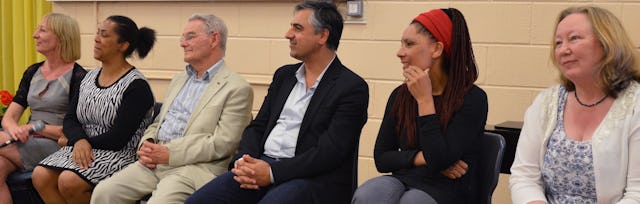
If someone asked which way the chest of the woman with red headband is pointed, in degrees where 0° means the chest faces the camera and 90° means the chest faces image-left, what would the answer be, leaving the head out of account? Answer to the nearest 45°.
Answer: approximately 45°

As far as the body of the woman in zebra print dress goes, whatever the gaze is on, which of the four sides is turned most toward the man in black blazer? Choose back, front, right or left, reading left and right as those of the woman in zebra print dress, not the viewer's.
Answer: left

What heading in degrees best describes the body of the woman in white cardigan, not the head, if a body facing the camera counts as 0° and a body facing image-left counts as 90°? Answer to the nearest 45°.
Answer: approximately 45°

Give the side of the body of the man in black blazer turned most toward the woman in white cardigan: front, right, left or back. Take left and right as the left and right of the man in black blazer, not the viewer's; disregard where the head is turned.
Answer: left

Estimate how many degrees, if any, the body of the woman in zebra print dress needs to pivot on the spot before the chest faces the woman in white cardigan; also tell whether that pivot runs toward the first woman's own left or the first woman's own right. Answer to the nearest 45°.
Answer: approximately 90° to the first woman's own left
